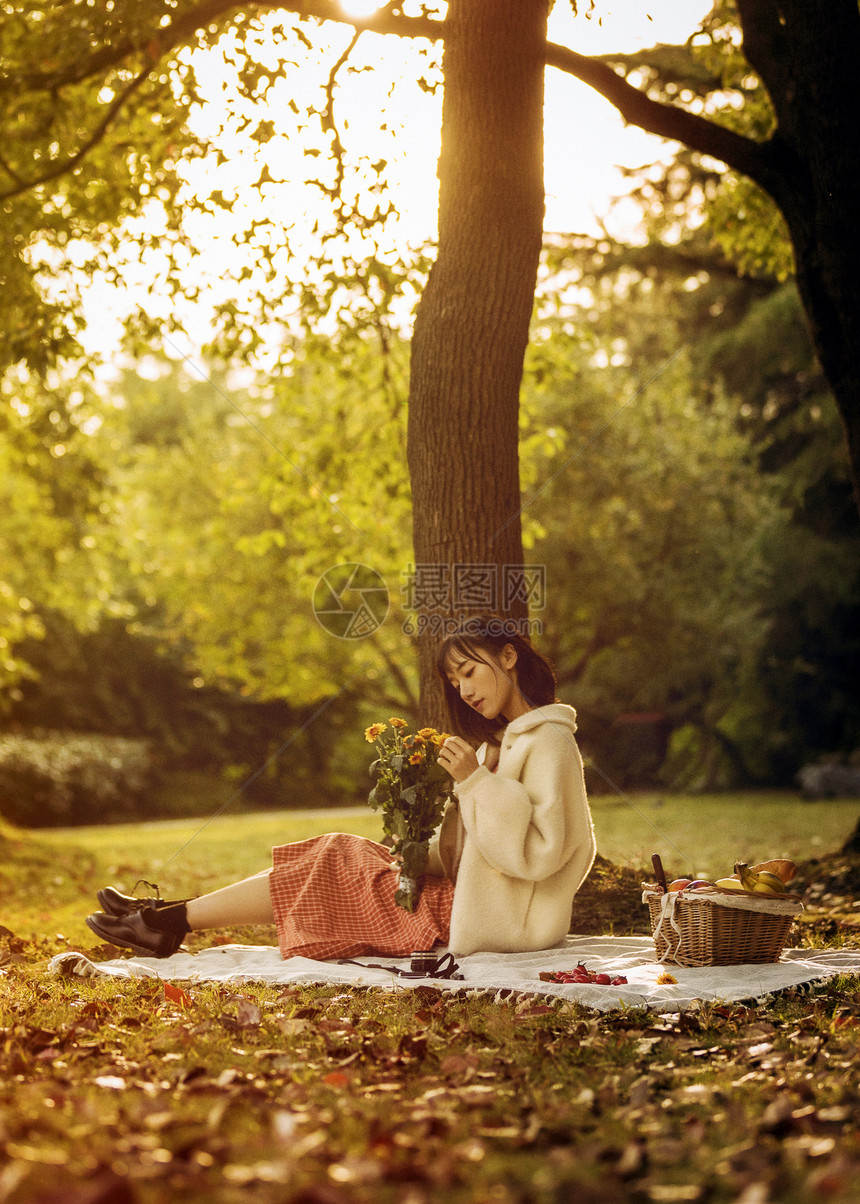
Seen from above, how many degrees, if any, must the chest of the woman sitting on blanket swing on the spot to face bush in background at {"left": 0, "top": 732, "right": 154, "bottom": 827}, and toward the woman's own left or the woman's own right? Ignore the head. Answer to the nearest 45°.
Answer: approximately 90° to the woman's own right

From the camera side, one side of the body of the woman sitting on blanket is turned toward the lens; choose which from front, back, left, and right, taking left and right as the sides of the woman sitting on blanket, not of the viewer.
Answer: left

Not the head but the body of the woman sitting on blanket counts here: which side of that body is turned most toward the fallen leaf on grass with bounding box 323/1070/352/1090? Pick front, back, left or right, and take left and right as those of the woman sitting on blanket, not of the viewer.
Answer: left

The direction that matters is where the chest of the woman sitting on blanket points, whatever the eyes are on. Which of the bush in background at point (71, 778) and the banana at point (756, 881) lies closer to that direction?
the bush in background

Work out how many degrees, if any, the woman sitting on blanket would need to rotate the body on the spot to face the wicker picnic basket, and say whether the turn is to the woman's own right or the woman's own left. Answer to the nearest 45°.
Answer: approximately 135° to the woman's own left

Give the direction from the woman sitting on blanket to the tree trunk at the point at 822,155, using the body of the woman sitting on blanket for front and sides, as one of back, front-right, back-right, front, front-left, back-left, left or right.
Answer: back-right

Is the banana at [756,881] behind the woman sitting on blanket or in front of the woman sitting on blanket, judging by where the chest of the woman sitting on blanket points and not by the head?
behind

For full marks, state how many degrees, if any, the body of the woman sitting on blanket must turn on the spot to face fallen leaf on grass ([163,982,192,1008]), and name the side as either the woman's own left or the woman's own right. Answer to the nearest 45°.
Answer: approximately 45° to the woman's own left
